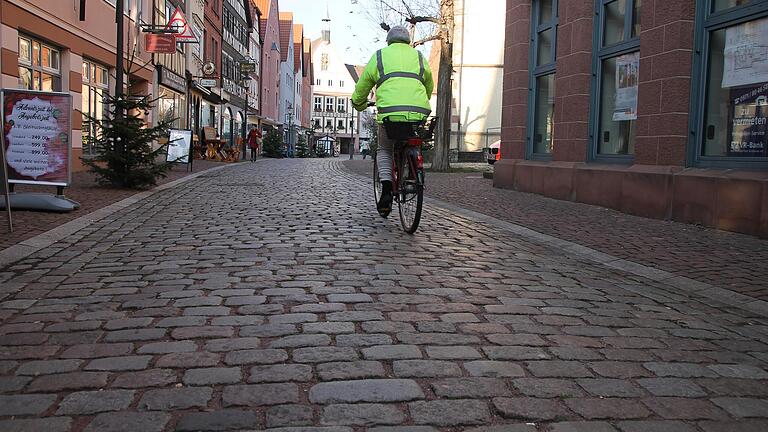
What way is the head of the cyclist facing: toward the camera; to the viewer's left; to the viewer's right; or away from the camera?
away from the camera

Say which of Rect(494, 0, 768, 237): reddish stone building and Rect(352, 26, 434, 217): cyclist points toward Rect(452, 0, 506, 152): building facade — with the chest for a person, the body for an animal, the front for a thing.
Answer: the cyclist

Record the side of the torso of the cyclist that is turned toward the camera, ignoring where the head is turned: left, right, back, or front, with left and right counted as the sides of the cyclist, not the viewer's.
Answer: back

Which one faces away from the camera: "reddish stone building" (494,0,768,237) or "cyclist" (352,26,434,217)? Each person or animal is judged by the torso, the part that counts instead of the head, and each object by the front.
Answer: the cyclist

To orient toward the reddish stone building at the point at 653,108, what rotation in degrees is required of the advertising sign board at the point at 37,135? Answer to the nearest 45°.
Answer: approximately 90° to its left

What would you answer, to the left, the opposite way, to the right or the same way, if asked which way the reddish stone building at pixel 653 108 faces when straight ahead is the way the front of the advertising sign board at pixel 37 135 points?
to the right

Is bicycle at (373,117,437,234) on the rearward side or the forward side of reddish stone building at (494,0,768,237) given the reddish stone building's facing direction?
on the forward side

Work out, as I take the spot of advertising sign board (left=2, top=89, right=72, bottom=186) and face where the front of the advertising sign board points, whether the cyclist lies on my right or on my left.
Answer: on my left

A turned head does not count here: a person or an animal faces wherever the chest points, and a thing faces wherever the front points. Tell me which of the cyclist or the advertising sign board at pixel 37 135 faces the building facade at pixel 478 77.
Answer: the cyclist

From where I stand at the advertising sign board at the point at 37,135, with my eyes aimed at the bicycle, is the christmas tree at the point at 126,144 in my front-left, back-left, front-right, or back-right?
back-left

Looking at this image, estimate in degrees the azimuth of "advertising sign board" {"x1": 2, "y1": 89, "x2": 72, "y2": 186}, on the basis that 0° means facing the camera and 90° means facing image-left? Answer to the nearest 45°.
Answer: approximately 0°

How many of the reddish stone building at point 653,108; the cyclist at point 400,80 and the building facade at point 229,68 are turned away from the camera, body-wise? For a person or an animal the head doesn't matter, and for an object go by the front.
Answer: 1

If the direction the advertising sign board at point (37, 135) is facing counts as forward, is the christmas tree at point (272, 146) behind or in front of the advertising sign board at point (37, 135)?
behind

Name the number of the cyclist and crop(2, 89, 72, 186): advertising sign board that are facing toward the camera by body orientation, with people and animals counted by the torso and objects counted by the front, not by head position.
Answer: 1

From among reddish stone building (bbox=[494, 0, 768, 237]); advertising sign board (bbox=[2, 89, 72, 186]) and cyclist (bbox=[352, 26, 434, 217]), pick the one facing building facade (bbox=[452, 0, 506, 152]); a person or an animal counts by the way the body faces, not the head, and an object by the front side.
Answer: the cyclist

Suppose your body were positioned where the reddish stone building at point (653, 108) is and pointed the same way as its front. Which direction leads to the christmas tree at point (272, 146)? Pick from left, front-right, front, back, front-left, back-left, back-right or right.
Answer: right

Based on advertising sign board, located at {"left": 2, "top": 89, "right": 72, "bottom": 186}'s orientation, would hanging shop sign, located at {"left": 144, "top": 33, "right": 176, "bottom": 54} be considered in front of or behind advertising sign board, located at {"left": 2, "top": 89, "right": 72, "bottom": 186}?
behind

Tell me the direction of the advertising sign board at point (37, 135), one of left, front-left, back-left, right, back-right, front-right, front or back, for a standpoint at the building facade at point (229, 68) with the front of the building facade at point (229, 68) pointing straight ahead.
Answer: front-right
